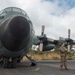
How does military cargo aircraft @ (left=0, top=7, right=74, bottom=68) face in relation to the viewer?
toward the camera
